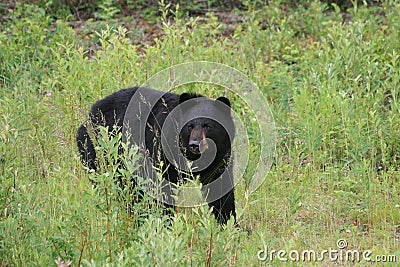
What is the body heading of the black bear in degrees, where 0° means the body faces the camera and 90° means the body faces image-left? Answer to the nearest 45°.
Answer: approximately 315°
